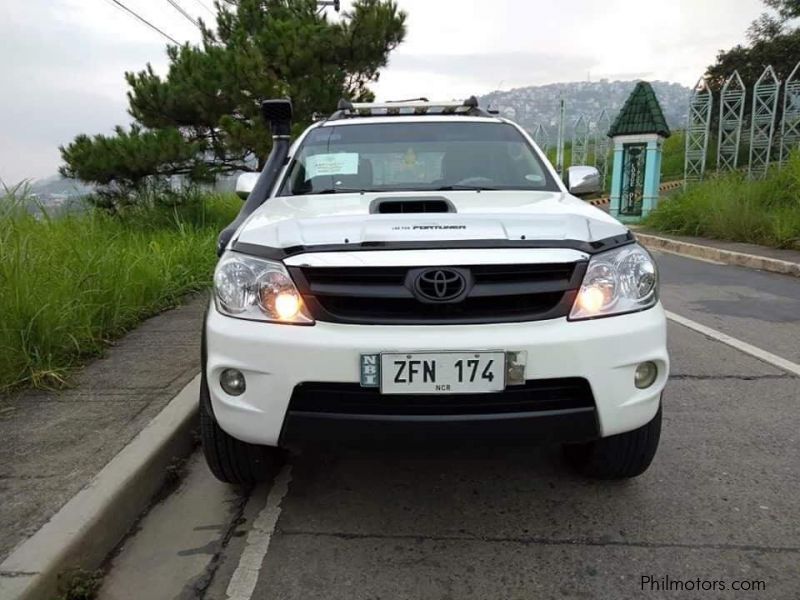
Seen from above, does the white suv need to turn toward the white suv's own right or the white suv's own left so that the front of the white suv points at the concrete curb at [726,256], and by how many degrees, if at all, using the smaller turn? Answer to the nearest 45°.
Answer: approximately 135° to the white suv's own left

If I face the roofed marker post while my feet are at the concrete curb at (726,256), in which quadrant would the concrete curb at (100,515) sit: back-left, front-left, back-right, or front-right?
back-left

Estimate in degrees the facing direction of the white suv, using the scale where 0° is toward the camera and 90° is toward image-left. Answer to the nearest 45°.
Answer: approximately 0°

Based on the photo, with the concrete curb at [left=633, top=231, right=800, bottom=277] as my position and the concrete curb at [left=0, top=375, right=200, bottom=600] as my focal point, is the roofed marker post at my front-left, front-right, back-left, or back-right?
back-right

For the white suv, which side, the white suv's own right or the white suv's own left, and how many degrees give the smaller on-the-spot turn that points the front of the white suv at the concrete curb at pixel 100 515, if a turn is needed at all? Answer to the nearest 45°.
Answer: approximately 90° to the white suv's own right

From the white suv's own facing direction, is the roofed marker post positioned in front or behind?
behind
